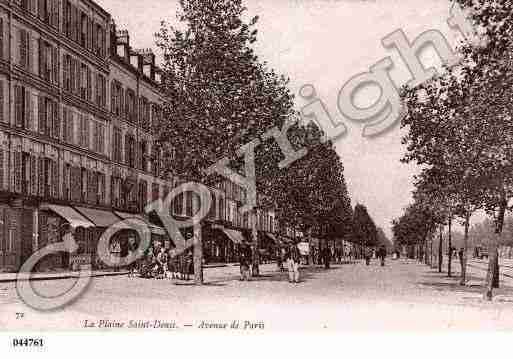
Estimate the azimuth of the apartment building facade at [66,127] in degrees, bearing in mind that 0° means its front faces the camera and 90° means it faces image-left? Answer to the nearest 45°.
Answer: approximately 315°

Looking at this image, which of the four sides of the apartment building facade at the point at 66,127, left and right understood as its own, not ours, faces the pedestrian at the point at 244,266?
front

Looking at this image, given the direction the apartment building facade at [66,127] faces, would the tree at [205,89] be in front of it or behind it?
in front
